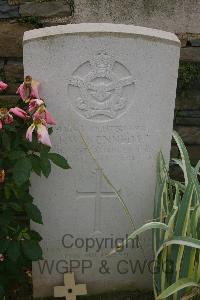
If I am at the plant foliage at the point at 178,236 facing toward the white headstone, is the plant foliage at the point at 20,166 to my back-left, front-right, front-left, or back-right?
front-left

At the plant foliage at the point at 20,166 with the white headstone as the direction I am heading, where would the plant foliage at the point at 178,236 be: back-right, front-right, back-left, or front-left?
front-right

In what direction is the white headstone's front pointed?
toward the camera
